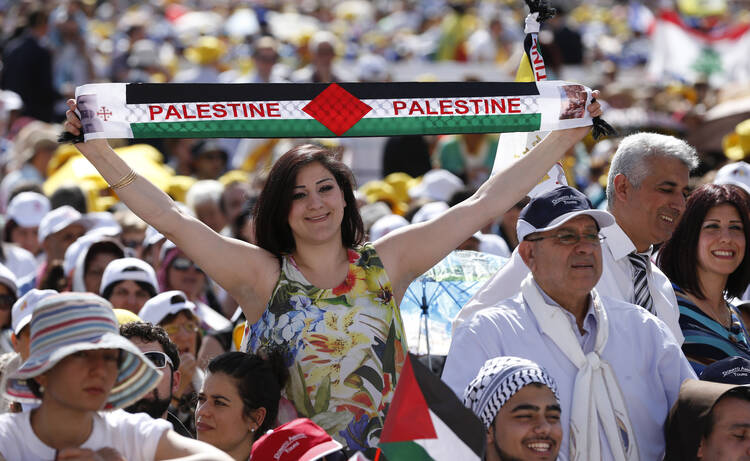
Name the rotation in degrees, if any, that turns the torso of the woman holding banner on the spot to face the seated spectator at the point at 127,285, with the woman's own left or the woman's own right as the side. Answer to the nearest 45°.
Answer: approximately 135° to the woman's own right

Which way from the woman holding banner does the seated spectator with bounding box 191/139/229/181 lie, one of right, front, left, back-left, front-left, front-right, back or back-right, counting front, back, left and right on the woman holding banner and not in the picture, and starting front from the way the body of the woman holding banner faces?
back

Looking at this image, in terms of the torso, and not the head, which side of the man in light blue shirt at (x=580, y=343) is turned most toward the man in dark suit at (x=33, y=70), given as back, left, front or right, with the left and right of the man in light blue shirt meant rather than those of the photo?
back

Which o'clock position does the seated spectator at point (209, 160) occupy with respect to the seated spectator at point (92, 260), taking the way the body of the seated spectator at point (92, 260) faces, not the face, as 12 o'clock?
the seated spectator at point (209, 160) is roughly at 8 o'clock from the seated spectator at point (92, 260).

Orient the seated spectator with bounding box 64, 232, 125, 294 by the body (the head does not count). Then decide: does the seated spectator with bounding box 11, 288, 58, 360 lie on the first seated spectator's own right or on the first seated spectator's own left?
on the first seated spectator's own right

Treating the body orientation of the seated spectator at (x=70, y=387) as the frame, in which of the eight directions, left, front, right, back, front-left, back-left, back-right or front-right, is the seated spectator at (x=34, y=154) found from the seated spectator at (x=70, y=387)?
back-left

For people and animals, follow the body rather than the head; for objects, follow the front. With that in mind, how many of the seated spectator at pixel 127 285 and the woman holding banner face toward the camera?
2

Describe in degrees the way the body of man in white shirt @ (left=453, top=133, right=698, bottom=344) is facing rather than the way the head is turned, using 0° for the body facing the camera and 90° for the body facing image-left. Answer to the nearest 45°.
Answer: approximately 315°

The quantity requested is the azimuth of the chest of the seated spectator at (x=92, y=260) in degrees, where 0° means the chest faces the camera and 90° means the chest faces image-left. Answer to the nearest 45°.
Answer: approximately 315°
